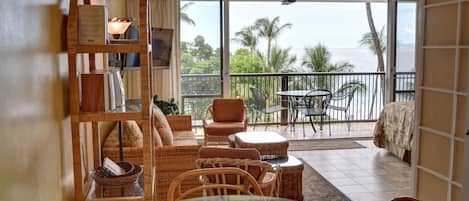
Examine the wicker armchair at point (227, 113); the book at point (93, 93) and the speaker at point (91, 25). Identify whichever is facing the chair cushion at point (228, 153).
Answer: the wicker armchair

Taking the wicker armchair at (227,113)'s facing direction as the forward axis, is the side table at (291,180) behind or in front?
in front

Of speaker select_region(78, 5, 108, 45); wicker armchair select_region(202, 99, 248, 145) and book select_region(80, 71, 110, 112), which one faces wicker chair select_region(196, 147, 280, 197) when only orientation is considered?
the wicker armchair

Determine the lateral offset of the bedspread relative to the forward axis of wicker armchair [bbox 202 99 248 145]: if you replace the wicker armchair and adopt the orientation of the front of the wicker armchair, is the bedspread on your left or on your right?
on your left

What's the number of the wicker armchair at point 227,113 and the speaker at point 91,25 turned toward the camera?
2

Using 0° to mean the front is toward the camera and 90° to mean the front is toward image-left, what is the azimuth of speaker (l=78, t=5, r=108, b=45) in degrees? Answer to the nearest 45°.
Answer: approximately 0°

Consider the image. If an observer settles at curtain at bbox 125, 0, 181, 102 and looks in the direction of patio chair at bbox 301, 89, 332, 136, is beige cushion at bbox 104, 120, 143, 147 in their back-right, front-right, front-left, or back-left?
back-right

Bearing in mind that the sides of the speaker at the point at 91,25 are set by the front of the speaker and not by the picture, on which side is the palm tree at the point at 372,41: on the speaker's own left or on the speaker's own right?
on the speaker's own left

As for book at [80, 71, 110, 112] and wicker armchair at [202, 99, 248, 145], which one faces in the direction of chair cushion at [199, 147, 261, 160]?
the wicker armchair
